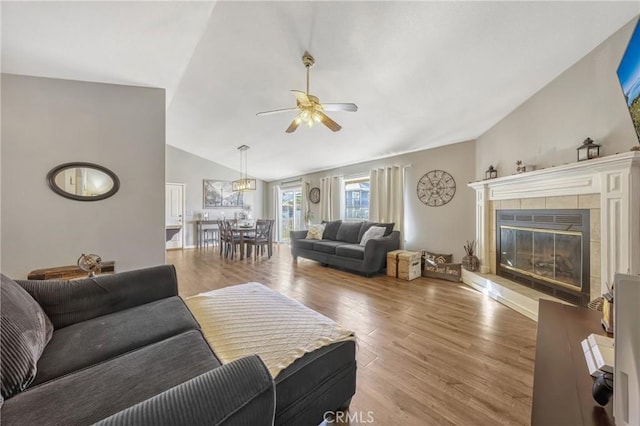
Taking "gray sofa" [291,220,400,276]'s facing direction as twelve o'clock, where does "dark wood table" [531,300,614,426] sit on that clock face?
The dark wood table is roughly at 10 o'clock from the gray sofa.

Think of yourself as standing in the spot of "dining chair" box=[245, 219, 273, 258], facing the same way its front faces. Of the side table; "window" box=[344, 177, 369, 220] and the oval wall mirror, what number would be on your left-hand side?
2

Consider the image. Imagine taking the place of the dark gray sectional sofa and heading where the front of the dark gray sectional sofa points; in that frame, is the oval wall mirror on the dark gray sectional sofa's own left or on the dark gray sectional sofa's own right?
on the dark gray sectional sofa's own left

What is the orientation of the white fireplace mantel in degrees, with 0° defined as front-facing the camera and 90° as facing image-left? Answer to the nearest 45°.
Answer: approximately 45°

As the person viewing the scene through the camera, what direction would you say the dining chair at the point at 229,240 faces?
facing away from the viewer and to the right of the viewer

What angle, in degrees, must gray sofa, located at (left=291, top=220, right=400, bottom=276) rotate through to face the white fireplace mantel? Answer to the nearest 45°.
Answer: approximately 90° to its left

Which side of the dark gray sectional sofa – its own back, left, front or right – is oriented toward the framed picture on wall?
left

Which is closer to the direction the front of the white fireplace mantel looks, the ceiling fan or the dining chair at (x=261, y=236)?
the ceiling fan

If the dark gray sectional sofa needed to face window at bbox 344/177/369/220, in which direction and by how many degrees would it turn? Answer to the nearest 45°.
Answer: approximately 45° to its left

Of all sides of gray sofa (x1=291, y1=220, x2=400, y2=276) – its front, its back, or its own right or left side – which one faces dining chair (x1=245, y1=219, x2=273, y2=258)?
right

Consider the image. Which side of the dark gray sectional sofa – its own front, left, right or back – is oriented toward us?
right
